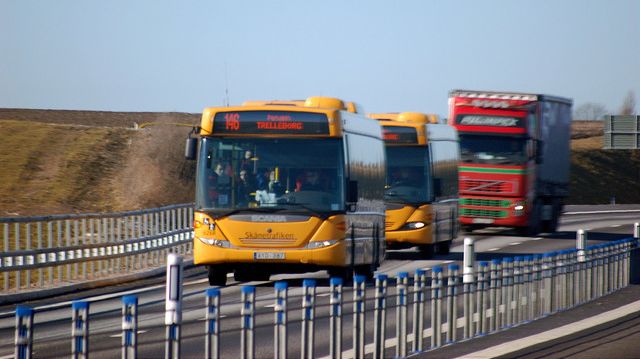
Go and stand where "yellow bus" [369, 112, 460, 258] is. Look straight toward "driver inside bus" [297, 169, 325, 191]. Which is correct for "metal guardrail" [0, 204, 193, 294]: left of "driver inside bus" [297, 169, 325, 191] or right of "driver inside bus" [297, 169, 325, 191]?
right

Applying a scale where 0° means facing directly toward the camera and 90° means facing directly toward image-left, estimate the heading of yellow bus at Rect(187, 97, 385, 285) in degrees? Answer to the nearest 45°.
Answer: approximately 0°

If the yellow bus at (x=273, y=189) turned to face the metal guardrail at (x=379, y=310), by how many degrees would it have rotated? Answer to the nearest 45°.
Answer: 0° — it already faces it

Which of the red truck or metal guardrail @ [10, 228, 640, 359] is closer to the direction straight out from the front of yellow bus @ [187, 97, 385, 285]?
the metal guardrail
